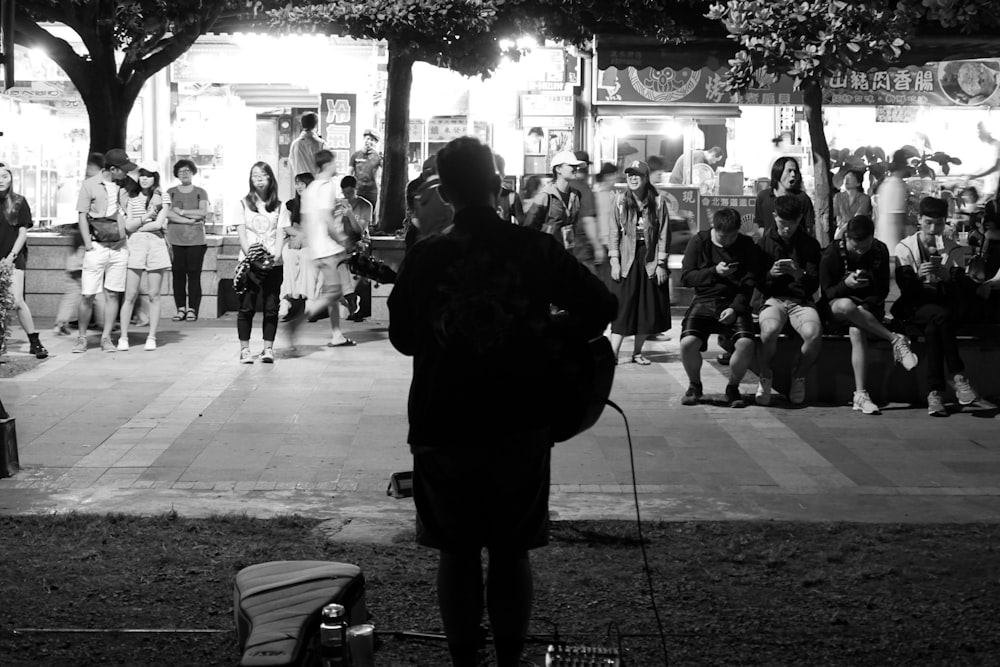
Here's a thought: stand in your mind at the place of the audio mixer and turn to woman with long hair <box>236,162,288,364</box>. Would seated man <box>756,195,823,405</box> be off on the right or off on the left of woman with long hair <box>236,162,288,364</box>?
right

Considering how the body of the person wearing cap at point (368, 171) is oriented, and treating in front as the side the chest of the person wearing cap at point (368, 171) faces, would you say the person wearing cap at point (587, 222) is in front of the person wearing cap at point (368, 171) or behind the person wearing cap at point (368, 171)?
in front

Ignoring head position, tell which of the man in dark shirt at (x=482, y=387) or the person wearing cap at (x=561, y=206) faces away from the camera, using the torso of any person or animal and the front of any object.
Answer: the man in dark shirt

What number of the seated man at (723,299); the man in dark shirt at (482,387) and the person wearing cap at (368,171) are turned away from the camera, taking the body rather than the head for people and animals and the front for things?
1

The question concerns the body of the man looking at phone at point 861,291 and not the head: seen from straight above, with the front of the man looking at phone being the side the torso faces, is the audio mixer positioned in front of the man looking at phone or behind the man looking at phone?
in front

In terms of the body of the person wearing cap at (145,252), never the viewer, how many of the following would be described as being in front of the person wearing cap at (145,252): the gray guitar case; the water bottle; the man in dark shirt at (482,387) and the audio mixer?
4

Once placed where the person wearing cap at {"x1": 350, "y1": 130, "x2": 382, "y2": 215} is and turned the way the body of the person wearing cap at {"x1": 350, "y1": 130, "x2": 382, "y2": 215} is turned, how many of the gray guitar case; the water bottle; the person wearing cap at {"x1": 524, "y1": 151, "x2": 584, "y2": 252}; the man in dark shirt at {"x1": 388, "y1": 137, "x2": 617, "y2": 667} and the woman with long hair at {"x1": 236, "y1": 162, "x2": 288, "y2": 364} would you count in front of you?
5

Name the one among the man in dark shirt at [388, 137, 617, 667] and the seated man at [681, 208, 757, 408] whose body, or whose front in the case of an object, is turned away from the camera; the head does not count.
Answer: the man in dark shirt

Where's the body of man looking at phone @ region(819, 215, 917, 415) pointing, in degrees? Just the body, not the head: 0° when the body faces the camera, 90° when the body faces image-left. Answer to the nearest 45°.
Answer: approximately 0°

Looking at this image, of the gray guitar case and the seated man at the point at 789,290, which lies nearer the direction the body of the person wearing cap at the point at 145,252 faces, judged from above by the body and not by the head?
the gray guitar case
